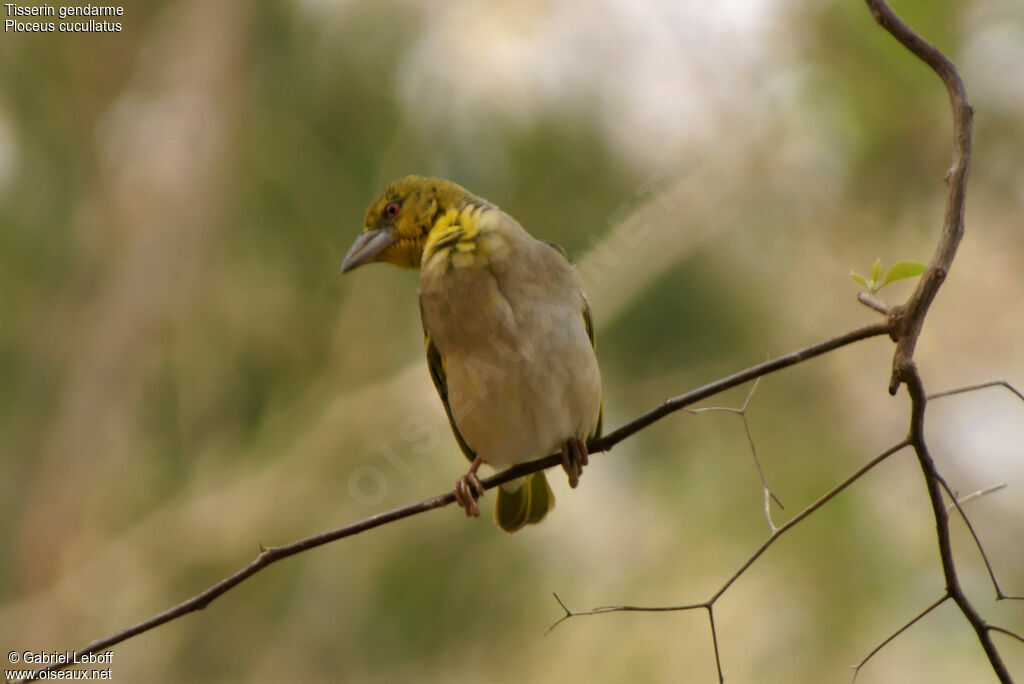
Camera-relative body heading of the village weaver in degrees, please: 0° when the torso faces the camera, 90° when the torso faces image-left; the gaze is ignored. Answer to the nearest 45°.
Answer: approximately 0°
